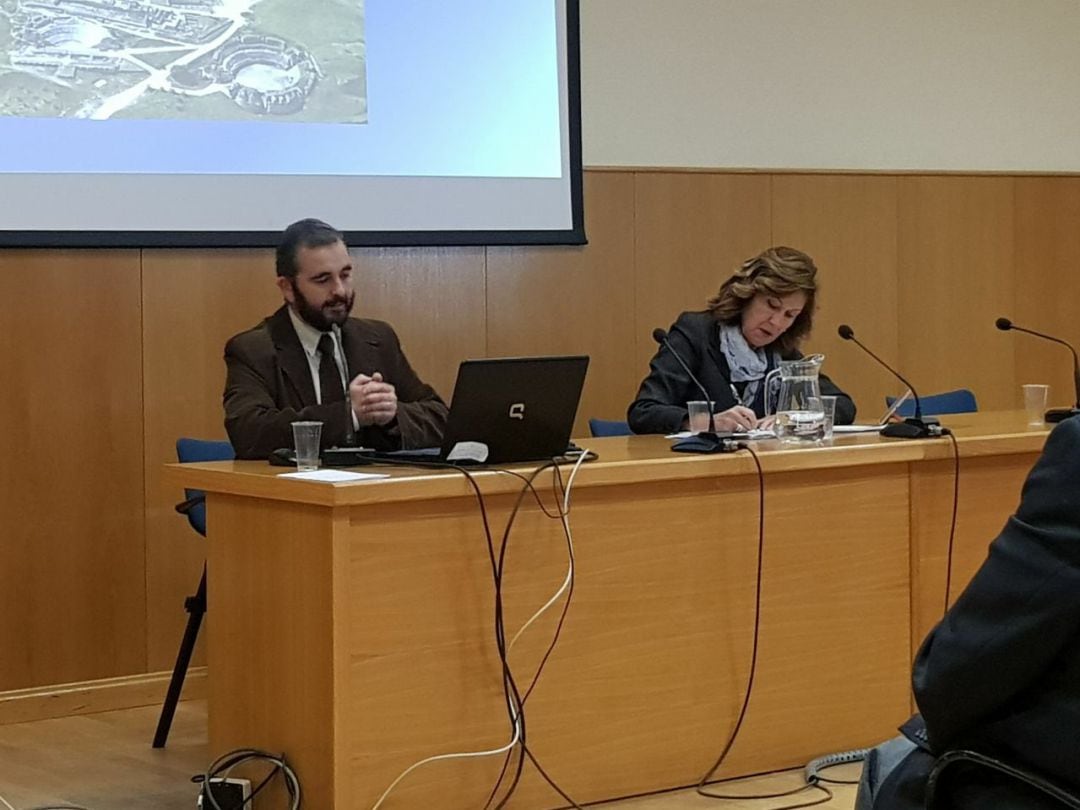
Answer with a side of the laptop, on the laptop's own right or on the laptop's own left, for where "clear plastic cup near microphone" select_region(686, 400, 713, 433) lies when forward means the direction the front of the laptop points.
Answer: on the laptop's own right

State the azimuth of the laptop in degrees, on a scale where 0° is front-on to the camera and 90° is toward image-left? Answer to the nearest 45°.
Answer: approximately 135°

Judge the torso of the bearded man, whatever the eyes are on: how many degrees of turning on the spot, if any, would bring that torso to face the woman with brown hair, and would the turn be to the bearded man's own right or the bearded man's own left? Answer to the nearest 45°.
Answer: approximately 45° to the bearded man's own left

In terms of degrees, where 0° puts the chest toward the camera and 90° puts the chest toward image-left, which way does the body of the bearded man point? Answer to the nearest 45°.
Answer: approximately 315°

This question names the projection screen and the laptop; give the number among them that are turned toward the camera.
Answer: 1

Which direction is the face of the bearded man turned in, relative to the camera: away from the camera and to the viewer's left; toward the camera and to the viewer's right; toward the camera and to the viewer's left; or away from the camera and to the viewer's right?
toward the camera and to the viewer's right

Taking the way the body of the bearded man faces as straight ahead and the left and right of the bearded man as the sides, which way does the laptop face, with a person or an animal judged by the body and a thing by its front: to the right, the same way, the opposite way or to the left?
the opposite way
